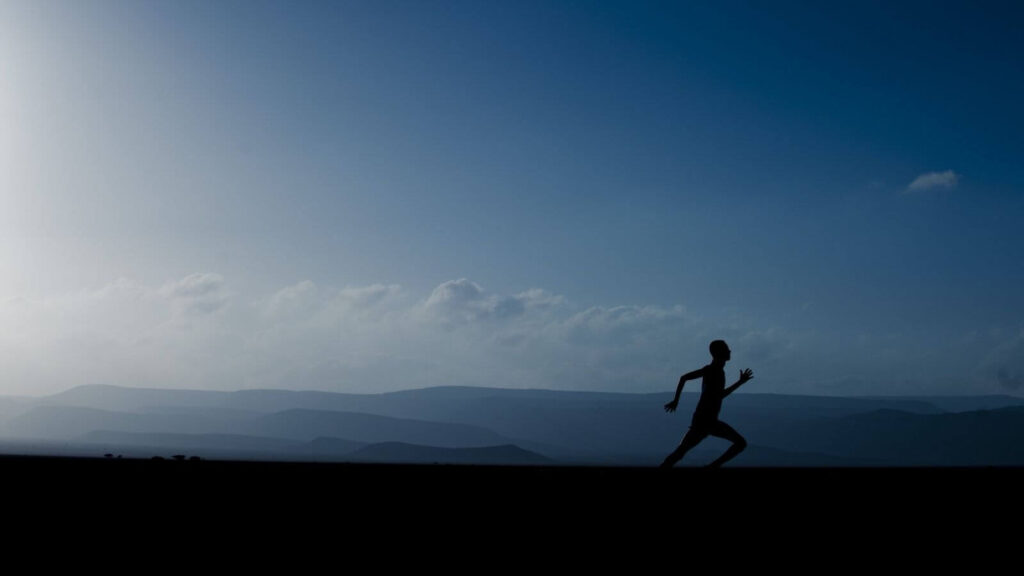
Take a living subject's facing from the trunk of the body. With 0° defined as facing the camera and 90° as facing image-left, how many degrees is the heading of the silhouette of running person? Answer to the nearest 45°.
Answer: approximately 270°
